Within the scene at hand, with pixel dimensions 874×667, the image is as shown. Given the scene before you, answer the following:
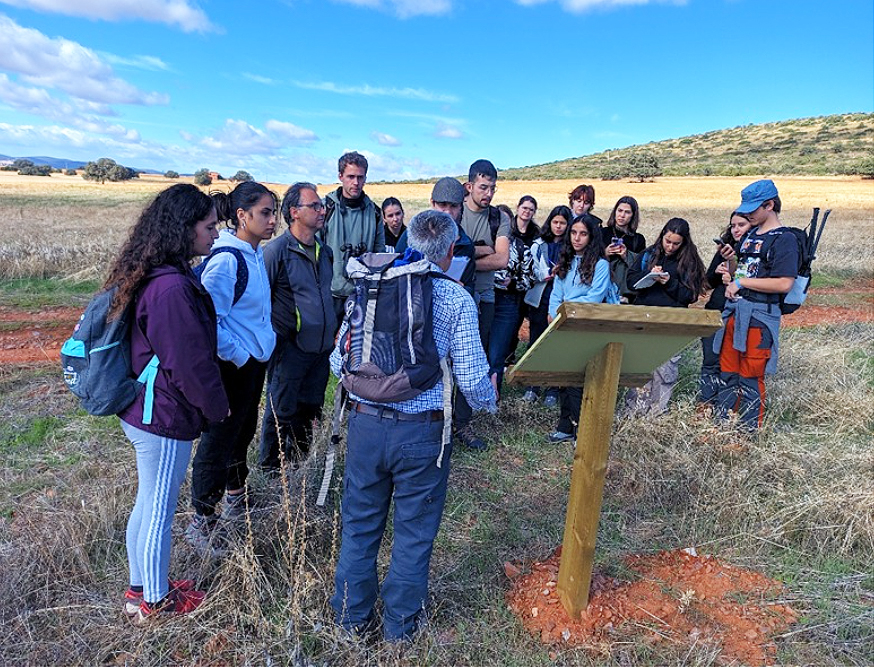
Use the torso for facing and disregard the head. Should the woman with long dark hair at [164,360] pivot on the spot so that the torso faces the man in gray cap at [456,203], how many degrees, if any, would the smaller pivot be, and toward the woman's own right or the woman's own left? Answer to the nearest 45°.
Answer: approximately 45° to the woman's own left

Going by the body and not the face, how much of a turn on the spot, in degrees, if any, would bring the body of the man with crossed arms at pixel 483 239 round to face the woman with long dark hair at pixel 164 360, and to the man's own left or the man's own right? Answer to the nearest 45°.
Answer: approximately 90° to the man's own right

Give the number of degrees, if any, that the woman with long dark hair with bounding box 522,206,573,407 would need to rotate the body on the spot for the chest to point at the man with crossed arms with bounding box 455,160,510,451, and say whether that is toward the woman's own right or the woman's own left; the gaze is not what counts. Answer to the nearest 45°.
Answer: approximately 45° to the woman's own right

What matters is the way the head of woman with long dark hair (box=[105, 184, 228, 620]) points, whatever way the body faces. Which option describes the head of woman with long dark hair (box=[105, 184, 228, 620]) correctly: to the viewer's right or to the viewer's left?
to the viewer's right

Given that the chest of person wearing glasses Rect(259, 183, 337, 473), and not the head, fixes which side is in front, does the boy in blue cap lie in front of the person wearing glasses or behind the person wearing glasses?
in front

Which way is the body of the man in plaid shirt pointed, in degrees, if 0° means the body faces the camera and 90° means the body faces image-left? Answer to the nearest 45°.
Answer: approximately 180°

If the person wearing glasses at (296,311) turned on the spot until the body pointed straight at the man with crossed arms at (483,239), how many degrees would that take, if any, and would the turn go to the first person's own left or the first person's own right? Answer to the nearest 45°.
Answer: approximately 90° to the first person's own left

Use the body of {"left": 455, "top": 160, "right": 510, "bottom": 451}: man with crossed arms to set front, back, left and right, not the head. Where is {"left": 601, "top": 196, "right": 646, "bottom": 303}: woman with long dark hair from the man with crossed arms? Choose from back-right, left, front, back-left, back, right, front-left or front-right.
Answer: left

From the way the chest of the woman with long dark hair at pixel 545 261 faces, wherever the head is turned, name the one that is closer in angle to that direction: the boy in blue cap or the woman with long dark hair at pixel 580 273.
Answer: the woman with long dark hair

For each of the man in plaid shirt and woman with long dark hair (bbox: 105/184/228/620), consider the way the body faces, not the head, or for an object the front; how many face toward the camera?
0

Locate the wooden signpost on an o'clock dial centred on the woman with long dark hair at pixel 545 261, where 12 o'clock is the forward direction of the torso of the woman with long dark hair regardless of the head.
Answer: The wooden signpost is roughly at 12 o'clock from the woman with long dark hair.

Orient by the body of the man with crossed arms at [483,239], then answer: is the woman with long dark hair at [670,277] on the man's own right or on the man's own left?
on the man's own left

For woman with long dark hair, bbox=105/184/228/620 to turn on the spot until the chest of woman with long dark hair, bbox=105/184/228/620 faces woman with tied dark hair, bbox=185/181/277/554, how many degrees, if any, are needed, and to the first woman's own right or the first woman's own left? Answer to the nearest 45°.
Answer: approximately 45° to the first woman's own left

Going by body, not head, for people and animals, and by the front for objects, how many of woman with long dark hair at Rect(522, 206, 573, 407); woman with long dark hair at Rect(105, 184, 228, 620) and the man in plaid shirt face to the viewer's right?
1

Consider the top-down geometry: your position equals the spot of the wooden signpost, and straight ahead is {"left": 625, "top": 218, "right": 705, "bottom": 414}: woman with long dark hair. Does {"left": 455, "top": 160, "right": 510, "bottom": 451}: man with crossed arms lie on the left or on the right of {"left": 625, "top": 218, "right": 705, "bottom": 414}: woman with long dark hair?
left

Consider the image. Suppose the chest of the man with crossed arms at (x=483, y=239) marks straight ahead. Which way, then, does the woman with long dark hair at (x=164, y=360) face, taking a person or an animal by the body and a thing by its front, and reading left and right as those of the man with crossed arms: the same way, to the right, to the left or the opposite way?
to the left
